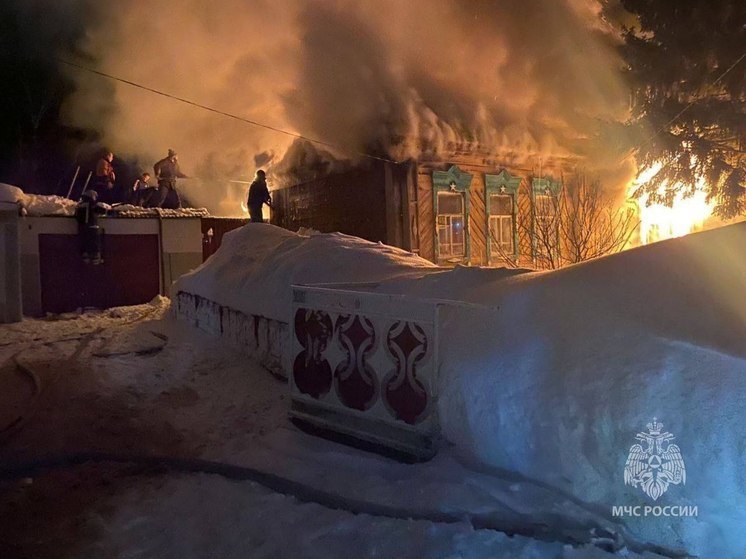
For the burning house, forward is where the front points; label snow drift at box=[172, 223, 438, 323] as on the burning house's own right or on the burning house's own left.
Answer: on the burning house's own right

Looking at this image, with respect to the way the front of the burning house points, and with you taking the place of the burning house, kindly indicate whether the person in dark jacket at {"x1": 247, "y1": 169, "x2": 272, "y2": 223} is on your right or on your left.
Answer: on your right

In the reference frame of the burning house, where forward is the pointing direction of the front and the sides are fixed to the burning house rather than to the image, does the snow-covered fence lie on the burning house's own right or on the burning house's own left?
on the burning house's own right

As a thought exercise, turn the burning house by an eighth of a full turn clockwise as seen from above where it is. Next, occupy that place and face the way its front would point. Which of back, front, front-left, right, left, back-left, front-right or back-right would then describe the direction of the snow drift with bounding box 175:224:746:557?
front

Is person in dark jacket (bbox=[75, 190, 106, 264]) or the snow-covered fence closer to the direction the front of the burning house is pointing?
the snow-covered fence

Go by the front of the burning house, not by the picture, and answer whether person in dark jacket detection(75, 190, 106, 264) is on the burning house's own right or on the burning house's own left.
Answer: on the burning house's own right

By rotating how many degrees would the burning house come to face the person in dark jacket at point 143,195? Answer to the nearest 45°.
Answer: approximately 135° to its right
